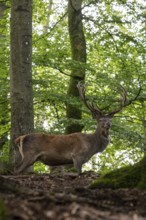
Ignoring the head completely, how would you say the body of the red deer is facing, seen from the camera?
to the viewer's right

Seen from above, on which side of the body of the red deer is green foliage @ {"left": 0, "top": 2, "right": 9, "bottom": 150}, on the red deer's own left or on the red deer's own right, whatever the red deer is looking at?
on the red deer's own left
